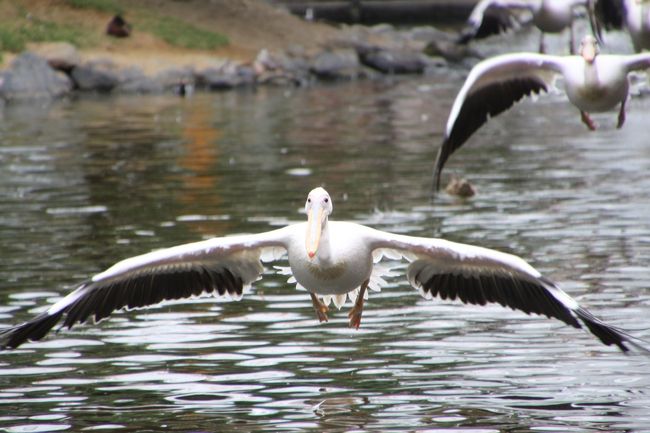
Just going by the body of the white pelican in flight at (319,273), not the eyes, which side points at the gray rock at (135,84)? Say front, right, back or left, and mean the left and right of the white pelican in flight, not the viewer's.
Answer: back

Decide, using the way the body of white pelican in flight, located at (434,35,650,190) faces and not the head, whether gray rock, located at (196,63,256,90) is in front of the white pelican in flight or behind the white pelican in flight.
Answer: behind

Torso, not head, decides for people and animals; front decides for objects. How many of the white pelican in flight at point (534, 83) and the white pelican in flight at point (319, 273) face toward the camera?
2

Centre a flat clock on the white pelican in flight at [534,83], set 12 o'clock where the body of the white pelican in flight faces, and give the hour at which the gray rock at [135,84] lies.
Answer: The gray rock is roughly at 5 o'clock from the white pelican in flight.

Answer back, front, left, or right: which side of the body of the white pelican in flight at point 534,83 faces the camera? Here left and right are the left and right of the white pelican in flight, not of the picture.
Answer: front

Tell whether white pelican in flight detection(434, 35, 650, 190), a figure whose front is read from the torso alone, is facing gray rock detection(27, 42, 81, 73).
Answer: no

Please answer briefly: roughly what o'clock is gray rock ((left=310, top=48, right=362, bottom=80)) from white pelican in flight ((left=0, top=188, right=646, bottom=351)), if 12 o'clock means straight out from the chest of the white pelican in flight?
The gray rock is roughly at 6 o'clock from the white pelican in flight.

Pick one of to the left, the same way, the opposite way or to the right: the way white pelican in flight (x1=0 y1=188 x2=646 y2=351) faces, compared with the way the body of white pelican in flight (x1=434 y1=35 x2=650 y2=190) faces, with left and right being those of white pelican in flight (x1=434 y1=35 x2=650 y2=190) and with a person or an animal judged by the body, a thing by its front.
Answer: the same way

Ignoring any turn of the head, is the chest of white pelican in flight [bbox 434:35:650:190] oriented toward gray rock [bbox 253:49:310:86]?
no

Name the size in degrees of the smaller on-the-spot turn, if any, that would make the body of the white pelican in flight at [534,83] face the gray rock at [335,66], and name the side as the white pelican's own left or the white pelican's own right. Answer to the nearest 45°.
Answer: approximately 180°

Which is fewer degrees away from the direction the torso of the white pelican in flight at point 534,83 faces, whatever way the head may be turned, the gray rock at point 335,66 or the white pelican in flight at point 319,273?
the white pelican in flight

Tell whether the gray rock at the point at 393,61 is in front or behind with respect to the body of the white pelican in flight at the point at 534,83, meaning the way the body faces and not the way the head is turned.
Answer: behind

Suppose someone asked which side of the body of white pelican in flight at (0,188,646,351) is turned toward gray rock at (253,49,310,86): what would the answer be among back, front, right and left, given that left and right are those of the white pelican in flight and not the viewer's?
back

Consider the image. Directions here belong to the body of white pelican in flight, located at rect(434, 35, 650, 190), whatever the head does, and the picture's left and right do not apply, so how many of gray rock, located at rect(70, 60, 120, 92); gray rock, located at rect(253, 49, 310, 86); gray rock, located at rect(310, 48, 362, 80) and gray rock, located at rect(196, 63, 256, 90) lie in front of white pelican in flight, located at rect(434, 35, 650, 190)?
0
